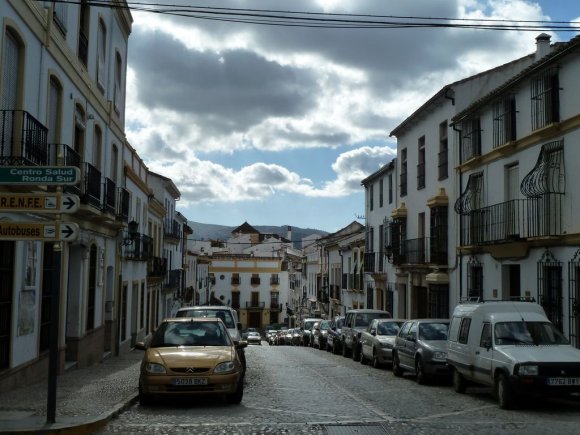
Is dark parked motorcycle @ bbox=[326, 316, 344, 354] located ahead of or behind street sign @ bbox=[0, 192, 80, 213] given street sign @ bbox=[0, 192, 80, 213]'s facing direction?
behind

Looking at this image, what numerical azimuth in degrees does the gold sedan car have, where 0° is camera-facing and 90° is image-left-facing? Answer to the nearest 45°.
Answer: approximately 0°

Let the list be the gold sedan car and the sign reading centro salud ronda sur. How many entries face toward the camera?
2

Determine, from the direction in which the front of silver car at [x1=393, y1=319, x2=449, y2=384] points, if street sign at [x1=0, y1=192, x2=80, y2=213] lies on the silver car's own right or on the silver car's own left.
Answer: on the silver car's own right

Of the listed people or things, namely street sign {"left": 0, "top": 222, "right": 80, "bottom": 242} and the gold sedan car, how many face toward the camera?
2

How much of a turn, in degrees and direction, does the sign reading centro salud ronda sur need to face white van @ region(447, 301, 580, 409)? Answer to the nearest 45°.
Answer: approximately 90° to its left
